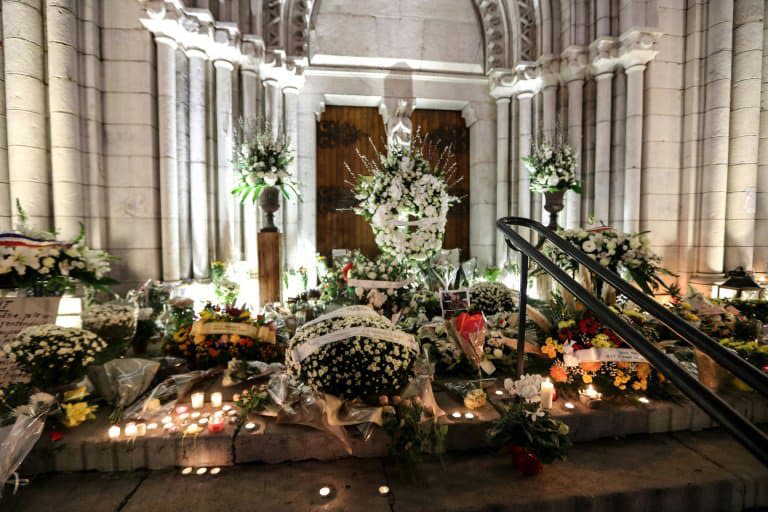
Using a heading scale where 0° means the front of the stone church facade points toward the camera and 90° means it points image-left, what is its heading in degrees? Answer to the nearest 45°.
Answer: approximately 0°

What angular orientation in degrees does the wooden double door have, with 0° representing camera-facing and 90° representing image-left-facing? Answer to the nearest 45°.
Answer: approximately 0°

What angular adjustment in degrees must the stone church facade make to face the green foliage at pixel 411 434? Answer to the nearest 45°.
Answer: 0° — it already faces it

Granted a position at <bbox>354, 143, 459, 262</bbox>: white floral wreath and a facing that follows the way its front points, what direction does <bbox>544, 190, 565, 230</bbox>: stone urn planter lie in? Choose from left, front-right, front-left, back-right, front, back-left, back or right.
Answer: back-left

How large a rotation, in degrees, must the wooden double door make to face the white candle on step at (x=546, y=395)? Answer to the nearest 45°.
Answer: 0° — it already faces it
